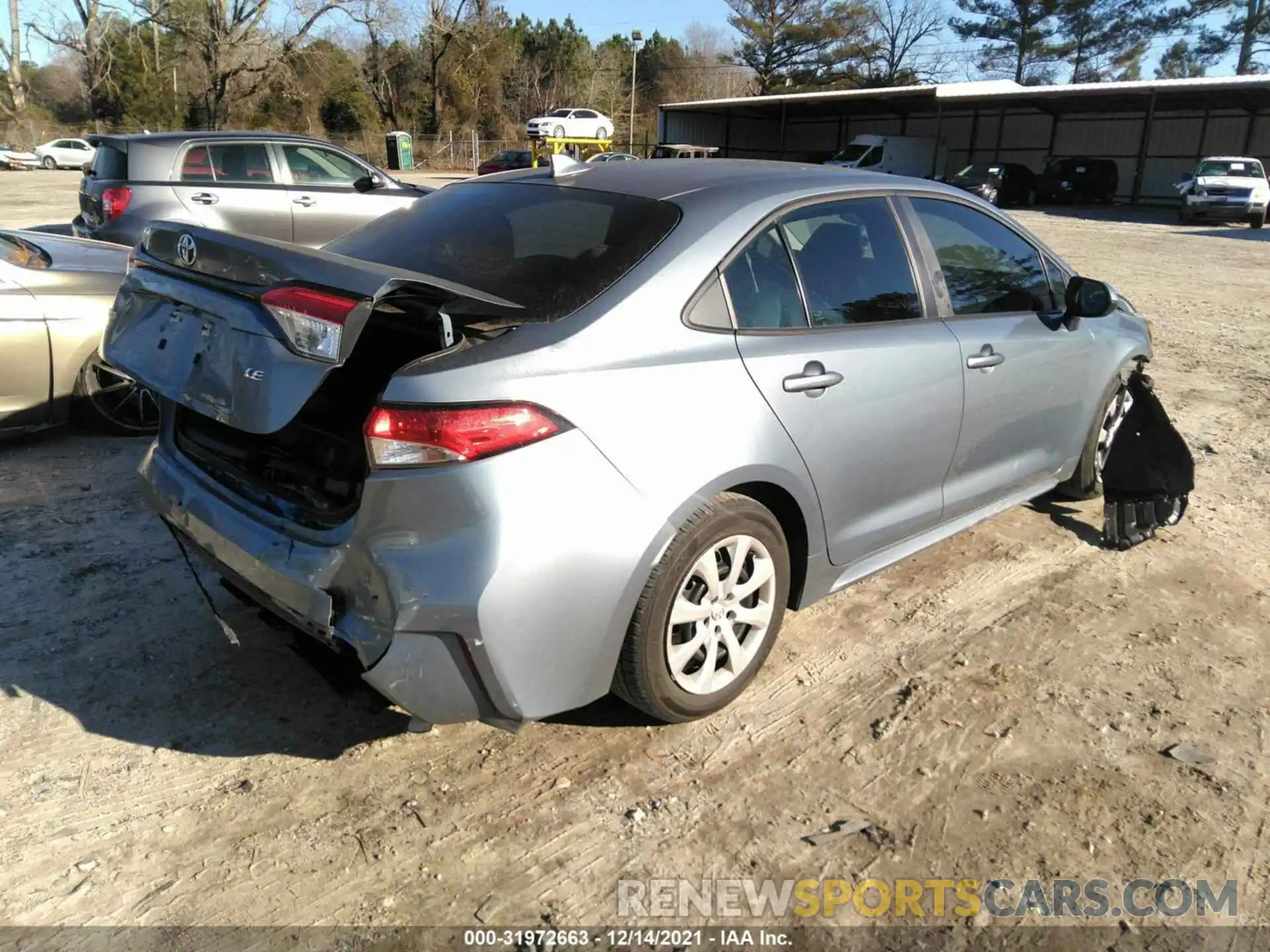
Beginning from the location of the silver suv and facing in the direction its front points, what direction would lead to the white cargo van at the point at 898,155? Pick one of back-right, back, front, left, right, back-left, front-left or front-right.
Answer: front-left

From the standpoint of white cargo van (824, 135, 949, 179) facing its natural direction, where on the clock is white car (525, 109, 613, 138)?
The white car is roughly at 2 o'clock from the white cargo van.

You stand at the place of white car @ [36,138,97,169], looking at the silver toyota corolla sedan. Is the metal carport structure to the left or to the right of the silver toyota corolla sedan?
left

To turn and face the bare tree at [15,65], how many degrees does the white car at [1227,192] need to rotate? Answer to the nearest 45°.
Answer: approximately 90° to its right

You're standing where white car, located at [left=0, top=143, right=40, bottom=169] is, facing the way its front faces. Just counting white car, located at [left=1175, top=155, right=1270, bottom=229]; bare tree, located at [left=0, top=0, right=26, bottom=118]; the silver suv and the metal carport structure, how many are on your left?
1

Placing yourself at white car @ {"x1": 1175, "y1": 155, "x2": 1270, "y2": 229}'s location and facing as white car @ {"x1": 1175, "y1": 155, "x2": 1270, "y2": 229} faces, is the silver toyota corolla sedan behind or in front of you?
in front

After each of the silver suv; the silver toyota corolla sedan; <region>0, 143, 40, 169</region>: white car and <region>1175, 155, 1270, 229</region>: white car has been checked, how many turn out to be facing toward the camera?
1

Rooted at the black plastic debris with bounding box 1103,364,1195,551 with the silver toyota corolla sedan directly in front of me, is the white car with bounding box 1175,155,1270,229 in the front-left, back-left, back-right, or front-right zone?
back-right

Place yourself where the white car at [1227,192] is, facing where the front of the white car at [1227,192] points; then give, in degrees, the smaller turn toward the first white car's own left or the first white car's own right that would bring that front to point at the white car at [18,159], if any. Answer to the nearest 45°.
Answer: approximately 90° to the first white car's own right

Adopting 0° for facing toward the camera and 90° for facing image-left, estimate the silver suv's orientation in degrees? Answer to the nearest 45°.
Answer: approximately 270°
